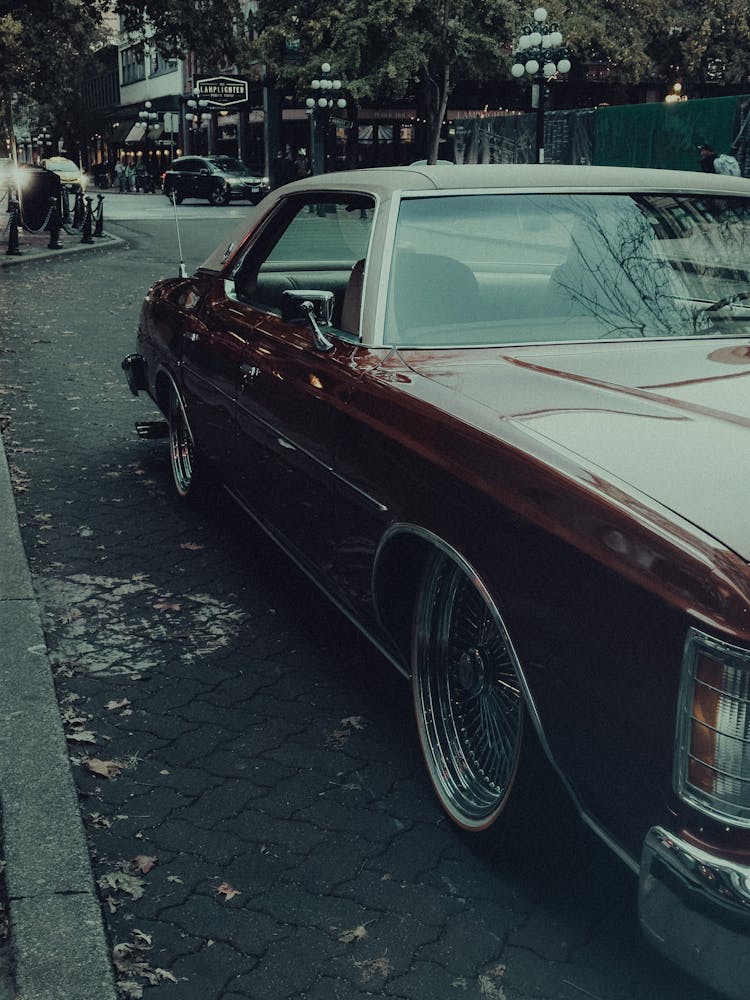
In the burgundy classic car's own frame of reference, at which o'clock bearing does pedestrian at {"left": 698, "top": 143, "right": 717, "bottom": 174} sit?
The pedestrian is roughly at 8 o'clock from the burgundy classic car.

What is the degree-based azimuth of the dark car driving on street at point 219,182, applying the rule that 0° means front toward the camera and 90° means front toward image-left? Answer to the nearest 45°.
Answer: approximately 315°

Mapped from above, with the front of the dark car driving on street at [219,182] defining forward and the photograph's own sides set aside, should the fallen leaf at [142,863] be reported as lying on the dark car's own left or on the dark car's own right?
on the dark car's own right

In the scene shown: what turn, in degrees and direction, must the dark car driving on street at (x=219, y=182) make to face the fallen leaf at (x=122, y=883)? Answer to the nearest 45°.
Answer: approximately 45° to its right

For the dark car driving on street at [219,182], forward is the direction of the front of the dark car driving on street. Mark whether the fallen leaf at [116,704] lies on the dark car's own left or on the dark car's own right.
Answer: on the dark car's own right

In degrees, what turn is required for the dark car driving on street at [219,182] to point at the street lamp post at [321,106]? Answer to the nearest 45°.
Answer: approximately 45° to its left

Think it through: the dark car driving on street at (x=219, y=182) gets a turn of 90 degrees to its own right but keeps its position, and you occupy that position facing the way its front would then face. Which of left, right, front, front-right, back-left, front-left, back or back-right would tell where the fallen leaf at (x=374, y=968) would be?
front-left

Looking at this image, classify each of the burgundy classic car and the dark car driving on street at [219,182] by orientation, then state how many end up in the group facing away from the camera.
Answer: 0

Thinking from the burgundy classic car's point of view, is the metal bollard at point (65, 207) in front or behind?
behind

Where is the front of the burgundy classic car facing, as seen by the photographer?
facing the viewer and to the right of the viewer

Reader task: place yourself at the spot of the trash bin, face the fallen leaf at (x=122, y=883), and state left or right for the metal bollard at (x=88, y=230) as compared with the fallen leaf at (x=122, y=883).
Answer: left
